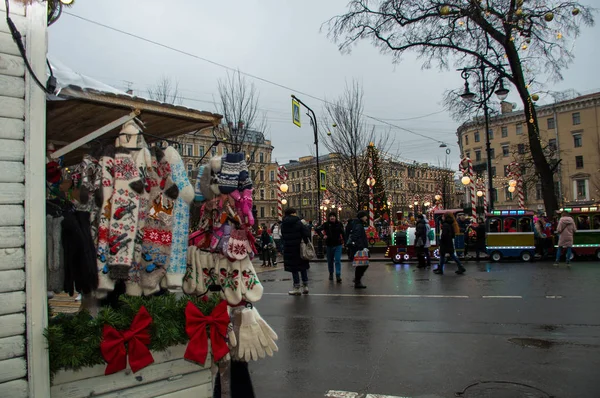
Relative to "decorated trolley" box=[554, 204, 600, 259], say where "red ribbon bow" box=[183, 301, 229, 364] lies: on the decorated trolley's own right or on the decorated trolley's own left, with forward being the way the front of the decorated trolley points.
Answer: on the decorated trolley's own left

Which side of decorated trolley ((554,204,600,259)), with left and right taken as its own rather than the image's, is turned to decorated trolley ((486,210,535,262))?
front

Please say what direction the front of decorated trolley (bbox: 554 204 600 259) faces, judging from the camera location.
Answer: facing to the left of the viewer

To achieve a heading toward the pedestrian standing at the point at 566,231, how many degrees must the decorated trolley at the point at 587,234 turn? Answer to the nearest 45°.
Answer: approximately 90° to its left

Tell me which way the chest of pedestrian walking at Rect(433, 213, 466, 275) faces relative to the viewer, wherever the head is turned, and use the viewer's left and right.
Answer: facing to the left of the viewer

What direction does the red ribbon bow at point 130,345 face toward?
toward the camera

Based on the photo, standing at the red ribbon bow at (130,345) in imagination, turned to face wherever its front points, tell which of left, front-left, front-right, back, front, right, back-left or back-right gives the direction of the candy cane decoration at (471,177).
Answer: back-left

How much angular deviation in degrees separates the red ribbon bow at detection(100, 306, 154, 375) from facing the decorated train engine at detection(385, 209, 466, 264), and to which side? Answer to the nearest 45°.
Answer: approximately 135° to its left
